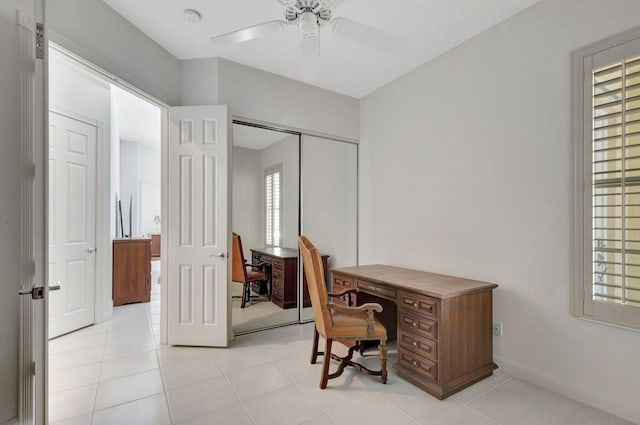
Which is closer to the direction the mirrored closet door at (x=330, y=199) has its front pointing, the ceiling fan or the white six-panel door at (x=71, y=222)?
the ceiling fan

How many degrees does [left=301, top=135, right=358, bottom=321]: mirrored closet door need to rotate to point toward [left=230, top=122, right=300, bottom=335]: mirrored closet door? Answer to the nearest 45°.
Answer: approximately 90° to its right

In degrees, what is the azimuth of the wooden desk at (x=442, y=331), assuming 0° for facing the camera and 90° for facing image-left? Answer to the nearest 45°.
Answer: approximately 45°

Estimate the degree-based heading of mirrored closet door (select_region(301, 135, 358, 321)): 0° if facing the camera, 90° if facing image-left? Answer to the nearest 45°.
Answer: approximately 315°

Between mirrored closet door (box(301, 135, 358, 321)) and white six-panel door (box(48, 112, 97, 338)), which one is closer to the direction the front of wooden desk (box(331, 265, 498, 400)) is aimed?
the white six-panel door

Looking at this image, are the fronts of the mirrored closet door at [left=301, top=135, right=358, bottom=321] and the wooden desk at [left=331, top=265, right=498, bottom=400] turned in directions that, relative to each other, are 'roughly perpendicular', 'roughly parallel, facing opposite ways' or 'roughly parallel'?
roughly perpendicular

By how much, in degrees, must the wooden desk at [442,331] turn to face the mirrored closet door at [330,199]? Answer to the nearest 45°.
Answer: approximately 90° to its right

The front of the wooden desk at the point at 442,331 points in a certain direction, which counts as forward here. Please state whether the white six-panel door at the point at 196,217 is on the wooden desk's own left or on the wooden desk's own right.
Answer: on the wooden desk's own right

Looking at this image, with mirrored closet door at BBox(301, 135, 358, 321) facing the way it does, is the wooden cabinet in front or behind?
behind

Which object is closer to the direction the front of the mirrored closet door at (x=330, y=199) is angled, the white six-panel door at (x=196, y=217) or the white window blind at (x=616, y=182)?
the white window blind

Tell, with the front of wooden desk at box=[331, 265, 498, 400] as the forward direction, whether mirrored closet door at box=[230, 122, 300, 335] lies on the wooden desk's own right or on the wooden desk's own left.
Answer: on the wooden desk's own right

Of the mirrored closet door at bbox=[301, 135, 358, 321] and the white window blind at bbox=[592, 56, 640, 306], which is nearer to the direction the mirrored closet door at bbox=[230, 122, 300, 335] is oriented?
the white window blind

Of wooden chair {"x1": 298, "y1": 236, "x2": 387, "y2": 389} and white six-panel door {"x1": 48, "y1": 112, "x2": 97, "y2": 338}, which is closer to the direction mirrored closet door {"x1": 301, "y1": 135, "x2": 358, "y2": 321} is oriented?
the wooden chair

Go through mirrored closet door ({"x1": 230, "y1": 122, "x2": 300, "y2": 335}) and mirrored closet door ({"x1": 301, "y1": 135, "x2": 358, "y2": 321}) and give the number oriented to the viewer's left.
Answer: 0

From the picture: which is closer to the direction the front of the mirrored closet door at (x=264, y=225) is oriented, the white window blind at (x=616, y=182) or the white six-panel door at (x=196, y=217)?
the white window blind
